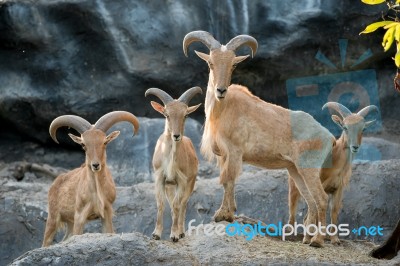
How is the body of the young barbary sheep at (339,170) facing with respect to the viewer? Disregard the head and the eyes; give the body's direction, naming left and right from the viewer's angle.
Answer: facing the viewer and to the right of the viewer

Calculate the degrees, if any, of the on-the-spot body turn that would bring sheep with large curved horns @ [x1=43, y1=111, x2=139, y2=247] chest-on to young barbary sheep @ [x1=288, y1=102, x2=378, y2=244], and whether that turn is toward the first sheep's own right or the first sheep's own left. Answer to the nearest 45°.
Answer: approximately 45° to the first sheep's own left

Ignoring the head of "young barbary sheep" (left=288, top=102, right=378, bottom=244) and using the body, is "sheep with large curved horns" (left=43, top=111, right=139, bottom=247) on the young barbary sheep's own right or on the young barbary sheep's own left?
on the young barbary sheep's own right

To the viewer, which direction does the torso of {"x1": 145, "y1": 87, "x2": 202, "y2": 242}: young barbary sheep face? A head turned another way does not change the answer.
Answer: toward the camera

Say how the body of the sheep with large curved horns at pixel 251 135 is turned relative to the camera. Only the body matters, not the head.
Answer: to the viewer's left

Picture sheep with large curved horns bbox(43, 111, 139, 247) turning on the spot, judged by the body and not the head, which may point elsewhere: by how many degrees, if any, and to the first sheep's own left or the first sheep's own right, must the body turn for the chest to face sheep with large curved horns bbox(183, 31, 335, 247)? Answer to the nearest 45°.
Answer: approximately 45° to the first sheep's own left

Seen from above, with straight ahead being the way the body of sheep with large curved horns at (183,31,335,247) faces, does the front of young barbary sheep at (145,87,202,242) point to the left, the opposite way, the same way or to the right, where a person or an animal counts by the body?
to the left

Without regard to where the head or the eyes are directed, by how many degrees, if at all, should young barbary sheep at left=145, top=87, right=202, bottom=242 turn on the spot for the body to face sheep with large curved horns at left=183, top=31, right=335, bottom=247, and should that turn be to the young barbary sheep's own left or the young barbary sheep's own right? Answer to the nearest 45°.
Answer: approximately 90° to the young barbary sheep's own left

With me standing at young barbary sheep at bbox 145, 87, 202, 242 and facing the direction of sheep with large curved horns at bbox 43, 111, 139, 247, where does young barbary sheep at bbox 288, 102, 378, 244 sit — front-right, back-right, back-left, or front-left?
back-right

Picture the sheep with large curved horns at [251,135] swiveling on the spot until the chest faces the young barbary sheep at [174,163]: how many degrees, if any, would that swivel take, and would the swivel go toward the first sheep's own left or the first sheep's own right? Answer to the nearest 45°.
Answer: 0° — it already faces it

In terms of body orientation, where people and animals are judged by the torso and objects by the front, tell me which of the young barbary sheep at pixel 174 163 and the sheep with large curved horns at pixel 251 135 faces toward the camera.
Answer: the young barbary sheep

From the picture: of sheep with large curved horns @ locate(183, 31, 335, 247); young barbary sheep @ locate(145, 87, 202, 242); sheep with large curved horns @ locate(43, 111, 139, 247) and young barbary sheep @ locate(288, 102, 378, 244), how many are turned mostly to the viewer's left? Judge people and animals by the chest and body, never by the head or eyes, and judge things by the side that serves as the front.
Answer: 1
